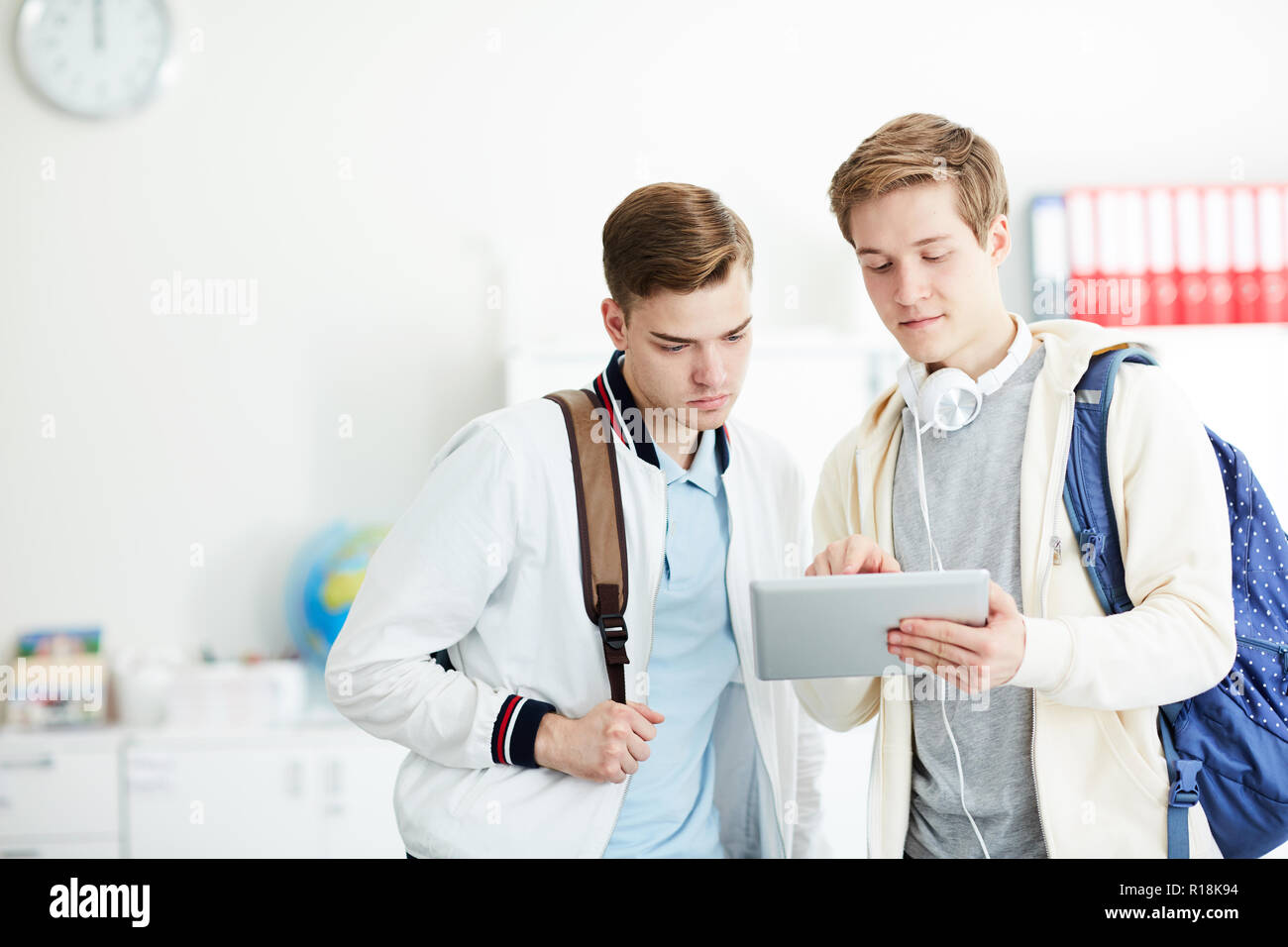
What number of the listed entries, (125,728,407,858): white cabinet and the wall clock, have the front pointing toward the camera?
2

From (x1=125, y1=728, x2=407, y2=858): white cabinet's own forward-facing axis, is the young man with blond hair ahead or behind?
ahead

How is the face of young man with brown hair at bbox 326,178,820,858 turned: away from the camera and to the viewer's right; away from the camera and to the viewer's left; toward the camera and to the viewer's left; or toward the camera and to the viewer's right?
toward the camera and to the viewer's right

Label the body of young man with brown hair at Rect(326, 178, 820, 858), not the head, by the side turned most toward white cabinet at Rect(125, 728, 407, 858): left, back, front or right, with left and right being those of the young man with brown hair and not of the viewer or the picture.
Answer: back

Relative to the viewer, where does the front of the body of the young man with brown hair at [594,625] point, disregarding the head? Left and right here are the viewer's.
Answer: facing the viewer and to the right of the viewer

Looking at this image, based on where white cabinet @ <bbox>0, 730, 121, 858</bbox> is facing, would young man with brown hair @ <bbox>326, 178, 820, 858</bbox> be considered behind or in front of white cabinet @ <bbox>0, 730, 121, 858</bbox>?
in front

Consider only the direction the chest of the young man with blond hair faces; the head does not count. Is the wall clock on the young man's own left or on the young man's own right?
on the young man's own right

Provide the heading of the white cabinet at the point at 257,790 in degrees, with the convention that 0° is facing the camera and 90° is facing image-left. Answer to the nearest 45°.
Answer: approximately 0°

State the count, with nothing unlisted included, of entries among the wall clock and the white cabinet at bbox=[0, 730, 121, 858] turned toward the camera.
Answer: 2

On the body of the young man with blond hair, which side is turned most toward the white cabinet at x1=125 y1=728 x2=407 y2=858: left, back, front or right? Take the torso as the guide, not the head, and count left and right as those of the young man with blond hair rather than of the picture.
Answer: right

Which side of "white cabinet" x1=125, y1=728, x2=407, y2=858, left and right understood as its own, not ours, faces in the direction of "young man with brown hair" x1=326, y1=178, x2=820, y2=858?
front

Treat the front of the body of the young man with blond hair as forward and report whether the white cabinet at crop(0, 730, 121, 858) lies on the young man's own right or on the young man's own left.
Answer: on the young man's own right
